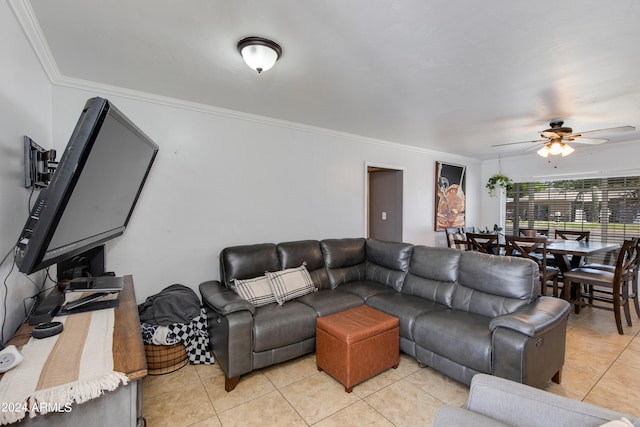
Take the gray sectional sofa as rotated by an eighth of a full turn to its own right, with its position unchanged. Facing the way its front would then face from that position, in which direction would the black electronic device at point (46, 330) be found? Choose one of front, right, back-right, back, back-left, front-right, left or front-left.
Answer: front

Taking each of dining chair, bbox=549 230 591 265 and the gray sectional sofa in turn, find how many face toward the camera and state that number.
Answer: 2

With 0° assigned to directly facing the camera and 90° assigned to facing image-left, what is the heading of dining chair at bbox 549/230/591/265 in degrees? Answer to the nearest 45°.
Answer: approximately 0°

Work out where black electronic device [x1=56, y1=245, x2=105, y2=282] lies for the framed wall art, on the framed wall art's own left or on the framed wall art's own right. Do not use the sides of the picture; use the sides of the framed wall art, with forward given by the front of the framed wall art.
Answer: on the framed wall art's own right

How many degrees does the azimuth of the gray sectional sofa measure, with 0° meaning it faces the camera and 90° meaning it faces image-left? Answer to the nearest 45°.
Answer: approximately 0°

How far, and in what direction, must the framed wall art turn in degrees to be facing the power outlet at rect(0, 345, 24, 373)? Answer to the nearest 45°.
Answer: approximately 45° to its right

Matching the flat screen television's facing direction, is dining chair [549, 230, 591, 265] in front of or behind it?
in front

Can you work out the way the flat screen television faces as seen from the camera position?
facing the viewer and to the right of the viewer

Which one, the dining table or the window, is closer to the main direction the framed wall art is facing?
the dining table
